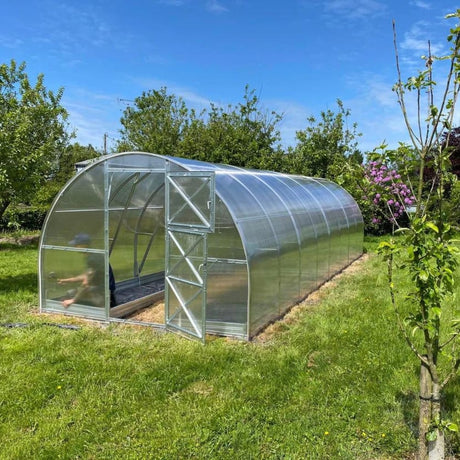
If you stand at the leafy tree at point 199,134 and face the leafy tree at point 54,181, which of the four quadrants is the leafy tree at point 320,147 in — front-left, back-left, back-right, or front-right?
back-left

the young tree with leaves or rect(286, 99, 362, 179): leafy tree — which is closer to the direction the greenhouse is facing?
the young tree with leaves

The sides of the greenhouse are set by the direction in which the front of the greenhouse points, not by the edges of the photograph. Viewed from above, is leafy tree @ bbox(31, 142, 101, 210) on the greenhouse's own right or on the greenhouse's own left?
on the greenhouse's own right

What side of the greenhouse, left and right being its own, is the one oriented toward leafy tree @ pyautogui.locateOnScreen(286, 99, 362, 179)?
back

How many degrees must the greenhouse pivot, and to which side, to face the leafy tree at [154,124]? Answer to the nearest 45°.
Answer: approximately 135° to its right

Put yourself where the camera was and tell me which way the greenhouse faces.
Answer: facing the viewer and to the left of the viewer

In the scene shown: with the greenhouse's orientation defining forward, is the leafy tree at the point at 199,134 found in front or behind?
behind
